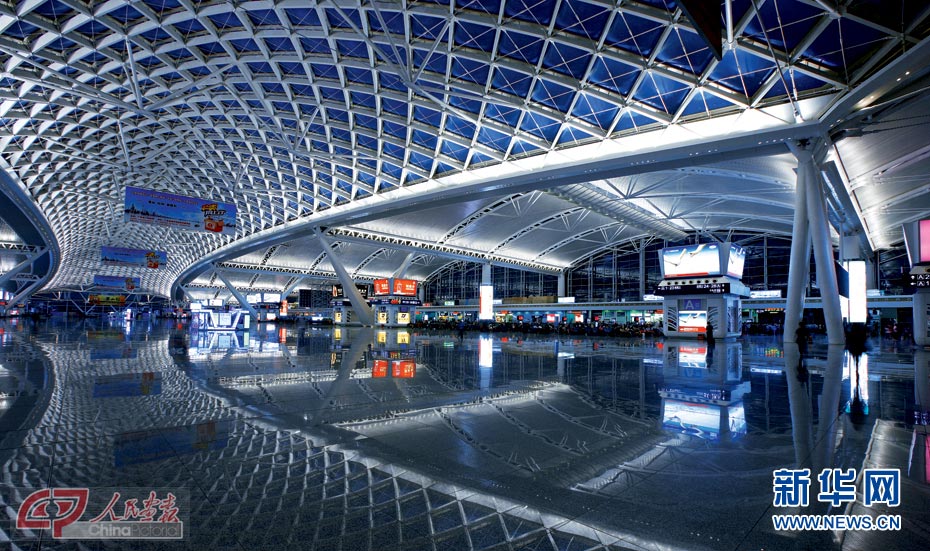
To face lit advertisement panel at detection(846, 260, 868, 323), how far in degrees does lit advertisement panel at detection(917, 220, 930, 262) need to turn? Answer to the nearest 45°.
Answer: approximately 135° to its right

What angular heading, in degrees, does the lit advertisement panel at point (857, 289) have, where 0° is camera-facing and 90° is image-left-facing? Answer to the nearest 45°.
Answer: approximately 0°

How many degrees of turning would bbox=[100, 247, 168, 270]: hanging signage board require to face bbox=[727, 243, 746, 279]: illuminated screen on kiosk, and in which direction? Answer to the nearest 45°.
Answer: approximately 45° to its left

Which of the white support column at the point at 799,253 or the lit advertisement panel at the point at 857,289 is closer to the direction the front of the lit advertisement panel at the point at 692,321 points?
the white support column

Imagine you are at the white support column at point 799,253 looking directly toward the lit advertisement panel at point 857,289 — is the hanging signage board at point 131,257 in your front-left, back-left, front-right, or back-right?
back-left

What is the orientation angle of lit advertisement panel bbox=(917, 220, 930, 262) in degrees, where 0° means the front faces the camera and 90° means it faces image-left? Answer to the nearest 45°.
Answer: approximately 0°
